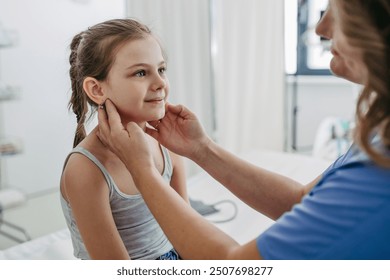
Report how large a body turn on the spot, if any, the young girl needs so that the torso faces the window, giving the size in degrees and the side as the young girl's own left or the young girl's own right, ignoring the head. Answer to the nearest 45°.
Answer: approximately 90° to the young girl's own left

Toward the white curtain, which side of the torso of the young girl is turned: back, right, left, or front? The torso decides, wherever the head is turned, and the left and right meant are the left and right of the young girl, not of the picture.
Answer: left

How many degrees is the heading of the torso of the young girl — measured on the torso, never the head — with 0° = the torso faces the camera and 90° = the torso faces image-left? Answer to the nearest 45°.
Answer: approximately 315°

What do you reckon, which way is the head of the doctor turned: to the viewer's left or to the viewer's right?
to the viewer's left
